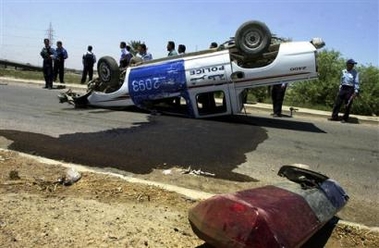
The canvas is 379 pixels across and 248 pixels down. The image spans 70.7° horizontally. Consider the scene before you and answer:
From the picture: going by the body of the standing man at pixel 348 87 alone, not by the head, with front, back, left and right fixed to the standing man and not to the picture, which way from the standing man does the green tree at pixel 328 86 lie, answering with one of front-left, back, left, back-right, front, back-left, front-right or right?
back-right

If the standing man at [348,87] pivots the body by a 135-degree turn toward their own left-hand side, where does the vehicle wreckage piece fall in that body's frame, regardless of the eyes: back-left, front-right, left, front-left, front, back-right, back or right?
right

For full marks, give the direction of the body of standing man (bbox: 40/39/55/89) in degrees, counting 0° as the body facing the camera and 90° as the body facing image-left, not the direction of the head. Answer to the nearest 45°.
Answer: approximately 0°

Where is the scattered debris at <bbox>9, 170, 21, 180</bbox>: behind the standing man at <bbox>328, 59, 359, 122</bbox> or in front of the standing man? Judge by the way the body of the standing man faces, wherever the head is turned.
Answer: in front

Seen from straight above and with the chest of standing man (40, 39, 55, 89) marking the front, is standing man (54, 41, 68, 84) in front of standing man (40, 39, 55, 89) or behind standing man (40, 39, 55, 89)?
behind

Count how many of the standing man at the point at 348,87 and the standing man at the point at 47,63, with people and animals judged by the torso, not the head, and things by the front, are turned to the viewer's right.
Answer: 0

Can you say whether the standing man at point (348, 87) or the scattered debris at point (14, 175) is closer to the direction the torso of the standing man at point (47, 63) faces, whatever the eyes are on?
the scattered debris

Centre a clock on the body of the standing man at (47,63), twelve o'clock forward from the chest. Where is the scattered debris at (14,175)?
The scattered debris is roughly at 12 o'clock from the standing man.

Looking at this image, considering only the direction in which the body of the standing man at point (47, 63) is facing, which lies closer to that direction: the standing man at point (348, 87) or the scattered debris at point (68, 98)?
the scattered debris

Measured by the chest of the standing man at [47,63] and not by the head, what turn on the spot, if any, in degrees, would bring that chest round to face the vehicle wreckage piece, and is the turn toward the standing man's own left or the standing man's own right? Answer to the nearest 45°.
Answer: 0° — they already face it

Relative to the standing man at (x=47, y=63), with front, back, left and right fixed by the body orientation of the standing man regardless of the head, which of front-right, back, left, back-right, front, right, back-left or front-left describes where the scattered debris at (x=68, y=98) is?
front

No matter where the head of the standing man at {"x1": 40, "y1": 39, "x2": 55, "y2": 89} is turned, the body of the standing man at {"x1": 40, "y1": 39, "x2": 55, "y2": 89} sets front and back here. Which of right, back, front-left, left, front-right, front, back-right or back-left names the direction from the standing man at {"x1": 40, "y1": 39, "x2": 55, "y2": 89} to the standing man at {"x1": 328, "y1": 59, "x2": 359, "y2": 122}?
front-left
